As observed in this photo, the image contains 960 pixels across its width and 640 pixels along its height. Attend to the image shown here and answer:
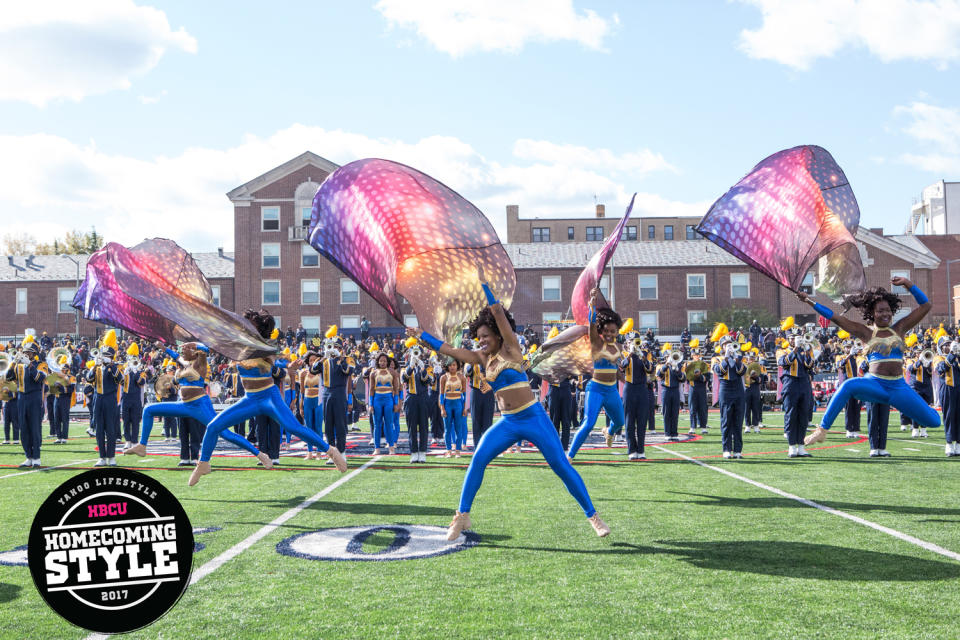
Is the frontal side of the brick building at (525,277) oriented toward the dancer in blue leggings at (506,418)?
yes

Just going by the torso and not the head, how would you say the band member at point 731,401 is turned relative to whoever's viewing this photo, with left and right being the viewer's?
facing the viewer

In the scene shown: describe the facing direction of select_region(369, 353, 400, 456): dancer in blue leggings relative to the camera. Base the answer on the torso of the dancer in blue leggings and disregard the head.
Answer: toward the camera

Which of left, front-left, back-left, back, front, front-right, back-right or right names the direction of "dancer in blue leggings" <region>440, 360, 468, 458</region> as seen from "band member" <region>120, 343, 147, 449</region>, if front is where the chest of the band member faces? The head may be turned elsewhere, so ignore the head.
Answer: front-left

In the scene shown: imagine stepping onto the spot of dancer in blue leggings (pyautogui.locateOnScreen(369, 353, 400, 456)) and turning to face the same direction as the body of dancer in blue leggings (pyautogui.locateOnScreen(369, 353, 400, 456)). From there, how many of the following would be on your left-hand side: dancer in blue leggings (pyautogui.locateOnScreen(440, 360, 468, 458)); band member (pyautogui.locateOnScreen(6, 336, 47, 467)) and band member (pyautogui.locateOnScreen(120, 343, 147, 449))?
1

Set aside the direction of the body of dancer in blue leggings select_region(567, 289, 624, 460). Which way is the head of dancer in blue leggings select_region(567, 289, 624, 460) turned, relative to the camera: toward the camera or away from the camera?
toward the camera

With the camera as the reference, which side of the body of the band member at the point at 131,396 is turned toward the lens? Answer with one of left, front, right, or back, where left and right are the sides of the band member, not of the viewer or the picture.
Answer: front

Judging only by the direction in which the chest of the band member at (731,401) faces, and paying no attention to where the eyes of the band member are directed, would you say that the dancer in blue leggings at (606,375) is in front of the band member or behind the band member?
in front

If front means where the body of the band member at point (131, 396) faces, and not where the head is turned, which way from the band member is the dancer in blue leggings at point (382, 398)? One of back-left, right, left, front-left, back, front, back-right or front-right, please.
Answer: front-left

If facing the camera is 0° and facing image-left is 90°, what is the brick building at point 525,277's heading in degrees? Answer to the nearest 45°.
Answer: approximately 0°

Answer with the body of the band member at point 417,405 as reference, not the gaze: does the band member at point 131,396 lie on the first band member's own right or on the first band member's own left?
on the first band member's own right

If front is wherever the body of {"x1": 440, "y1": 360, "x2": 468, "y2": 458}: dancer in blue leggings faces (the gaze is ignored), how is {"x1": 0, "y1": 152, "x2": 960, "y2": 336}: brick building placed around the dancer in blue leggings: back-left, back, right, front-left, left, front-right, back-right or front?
back

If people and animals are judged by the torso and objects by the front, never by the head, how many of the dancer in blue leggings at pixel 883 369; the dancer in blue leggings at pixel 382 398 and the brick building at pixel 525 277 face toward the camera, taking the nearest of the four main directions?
3

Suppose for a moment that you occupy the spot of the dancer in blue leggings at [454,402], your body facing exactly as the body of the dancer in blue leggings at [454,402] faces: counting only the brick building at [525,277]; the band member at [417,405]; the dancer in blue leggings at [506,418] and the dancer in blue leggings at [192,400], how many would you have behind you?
1

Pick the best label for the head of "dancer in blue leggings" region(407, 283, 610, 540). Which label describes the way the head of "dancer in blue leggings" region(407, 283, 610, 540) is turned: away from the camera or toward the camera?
toward the camera

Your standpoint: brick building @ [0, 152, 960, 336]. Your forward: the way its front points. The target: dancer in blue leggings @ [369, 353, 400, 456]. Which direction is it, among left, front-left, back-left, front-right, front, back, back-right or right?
front
